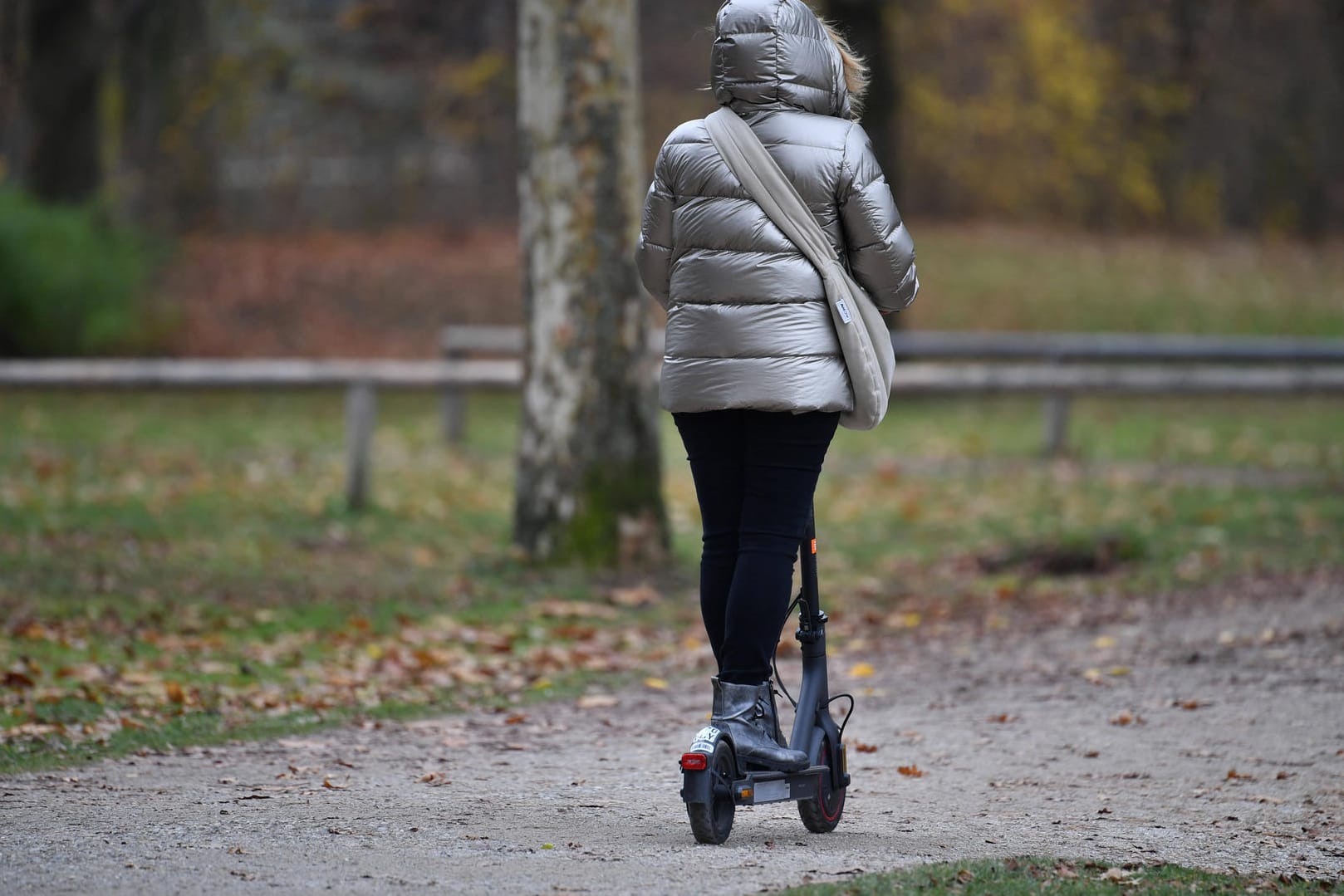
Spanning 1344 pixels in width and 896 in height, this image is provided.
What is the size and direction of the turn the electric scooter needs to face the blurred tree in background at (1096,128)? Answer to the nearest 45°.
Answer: approximately 45° to its left

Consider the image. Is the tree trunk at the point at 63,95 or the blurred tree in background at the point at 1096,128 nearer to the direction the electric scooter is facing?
the blurred tree in background

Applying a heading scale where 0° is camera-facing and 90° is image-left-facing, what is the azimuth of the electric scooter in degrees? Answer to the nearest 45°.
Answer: approximately 225°

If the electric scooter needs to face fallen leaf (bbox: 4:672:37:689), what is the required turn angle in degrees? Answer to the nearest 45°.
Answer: approximately 90° to its left

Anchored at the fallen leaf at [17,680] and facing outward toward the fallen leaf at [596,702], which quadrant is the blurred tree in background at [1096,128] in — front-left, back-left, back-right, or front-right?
front-left

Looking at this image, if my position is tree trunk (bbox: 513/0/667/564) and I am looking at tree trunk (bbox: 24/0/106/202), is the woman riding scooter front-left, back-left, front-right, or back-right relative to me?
back-left

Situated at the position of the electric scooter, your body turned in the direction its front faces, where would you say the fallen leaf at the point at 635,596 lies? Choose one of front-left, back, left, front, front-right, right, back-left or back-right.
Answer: front-left

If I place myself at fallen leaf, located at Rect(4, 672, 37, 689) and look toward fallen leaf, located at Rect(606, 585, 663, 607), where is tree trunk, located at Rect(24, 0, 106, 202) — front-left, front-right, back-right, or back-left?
front-left

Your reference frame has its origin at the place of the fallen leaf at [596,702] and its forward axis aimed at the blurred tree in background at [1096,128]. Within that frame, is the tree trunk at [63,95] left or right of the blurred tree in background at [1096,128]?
left

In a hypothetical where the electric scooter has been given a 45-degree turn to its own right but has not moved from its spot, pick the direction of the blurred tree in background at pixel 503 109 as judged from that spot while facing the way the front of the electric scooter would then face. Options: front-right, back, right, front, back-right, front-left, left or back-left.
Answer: left

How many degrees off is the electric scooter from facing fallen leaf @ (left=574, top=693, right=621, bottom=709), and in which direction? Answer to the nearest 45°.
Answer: approximately 45° to its left
